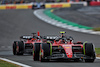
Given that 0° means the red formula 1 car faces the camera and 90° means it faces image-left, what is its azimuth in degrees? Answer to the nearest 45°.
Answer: approximately 0°
